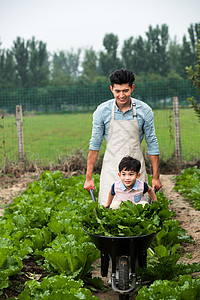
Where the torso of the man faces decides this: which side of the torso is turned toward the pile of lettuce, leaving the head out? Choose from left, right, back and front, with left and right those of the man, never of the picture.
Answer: front

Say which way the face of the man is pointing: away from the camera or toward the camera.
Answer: toward the camera

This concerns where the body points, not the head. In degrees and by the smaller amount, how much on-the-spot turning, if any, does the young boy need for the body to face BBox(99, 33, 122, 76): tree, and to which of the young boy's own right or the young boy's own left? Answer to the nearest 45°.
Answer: approximately 180°

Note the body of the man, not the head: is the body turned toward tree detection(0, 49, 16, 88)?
no

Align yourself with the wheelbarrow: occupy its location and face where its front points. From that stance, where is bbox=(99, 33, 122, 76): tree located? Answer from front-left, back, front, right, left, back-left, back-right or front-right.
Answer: back

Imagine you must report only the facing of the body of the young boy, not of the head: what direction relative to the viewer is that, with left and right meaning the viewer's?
facing the viewer

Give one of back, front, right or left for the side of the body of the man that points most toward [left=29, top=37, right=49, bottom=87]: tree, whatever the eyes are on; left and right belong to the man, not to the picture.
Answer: back

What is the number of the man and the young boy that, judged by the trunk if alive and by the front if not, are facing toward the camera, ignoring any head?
2

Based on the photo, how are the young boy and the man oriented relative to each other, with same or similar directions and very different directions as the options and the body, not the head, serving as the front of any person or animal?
same or similar directions

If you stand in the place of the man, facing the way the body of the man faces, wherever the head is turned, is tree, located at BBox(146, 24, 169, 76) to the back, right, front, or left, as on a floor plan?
back

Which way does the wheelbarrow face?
toward the camera

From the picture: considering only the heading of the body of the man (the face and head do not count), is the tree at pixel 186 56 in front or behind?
behind

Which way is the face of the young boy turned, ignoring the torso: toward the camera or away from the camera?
toward the camera

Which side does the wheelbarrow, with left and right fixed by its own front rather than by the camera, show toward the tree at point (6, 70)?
back

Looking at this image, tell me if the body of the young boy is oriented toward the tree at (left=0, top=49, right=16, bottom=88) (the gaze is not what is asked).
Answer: no

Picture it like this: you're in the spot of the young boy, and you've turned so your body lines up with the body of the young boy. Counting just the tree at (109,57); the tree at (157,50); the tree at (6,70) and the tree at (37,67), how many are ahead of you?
0
